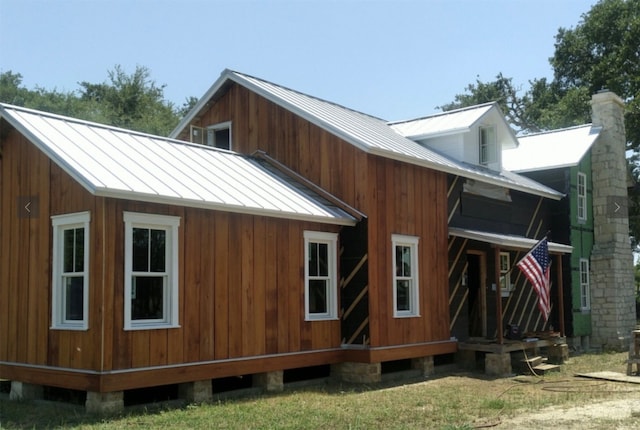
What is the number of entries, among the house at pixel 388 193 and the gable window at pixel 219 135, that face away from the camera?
0

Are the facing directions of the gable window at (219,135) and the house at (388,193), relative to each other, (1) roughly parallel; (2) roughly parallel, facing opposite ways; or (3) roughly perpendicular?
roughly perpendicular

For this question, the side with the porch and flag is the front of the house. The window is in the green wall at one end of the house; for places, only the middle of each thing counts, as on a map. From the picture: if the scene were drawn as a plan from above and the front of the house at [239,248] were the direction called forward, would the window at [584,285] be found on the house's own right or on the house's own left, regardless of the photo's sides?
on the house's own left

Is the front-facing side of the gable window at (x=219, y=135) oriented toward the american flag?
no

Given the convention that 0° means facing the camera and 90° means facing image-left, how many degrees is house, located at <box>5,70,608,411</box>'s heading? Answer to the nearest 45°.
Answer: approximately 315°

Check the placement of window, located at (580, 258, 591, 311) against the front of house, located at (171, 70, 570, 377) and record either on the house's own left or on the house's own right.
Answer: on the house's own left

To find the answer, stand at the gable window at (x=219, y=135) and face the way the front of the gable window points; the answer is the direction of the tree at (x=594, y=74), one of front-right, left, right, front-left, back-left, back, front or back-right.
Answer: back

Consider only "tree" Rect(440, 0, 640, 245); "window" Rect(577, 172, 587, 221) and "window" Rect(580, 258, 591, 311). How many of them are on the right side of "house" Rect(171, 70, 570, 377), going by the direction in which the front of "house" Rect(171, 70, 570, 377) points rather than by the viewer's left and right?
0

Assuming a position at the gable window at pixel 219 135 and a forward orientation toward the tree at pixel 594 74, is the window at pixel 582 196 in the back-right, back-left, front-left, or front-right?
front-right

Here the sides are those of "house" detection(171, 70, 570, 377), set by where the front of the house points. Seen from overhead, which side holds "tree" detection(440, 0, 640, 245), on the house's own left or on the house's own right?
on the house's own left

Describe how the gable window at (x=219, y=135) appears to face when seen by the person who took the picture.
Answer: facing the viewer and to the left of the viewer
